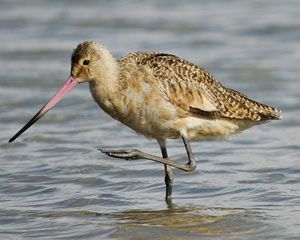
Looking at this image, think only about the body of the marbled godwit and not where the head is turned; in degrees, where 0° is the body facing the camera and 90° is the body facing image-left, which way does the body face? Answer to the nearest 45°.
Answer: approximately 90°
